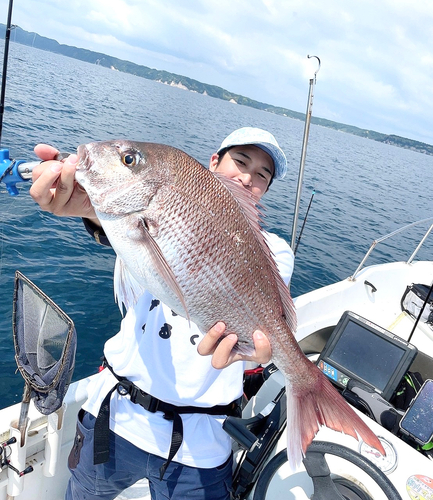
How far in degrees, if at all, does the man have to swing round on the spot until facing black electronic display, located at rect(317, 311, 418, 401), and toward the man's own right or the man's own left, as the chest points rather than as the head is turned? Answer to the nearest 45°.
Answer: approximately 135° to the man's own left

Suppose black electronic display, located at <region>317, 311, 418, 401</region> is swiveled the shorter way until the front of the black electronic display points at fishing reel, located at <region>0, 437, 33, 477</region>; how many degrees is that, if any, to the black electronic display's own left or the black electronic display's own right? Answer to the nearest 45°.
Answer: approximately 45° to the black electronic display's own right

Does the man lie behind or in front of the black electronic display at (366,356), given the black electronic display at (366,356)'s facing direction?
in front

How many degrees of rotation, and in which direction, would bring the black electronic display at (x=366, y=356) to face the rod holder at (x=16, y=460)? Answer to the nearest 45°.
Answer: approximately 45° to its right

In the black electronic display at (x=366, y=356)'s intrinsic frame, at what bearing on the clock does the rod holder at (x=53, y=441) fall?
The rod holder is roughly at 1 o'clock from the black electronic display.

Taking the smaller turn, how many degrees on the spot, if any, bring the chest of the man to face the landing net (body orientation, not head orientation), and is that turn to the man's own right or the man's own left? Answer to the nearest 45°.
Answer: approximately 135° to the man's own right

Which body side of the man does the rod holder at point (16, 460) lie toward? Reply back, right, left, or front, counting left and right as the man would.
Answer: right

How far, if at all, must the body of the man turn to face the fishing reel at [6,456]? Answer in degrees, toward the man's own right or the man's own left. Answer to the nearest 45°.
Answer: approximately 90° to the man's own right

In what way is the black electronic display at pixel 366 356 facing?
toward the camera

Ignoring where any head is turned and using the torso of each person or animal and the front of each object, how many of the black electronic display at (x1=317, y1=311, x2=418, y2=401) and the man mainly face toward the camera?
2

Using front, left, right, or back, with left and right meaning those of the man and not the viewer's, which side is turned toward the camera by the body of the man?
front
